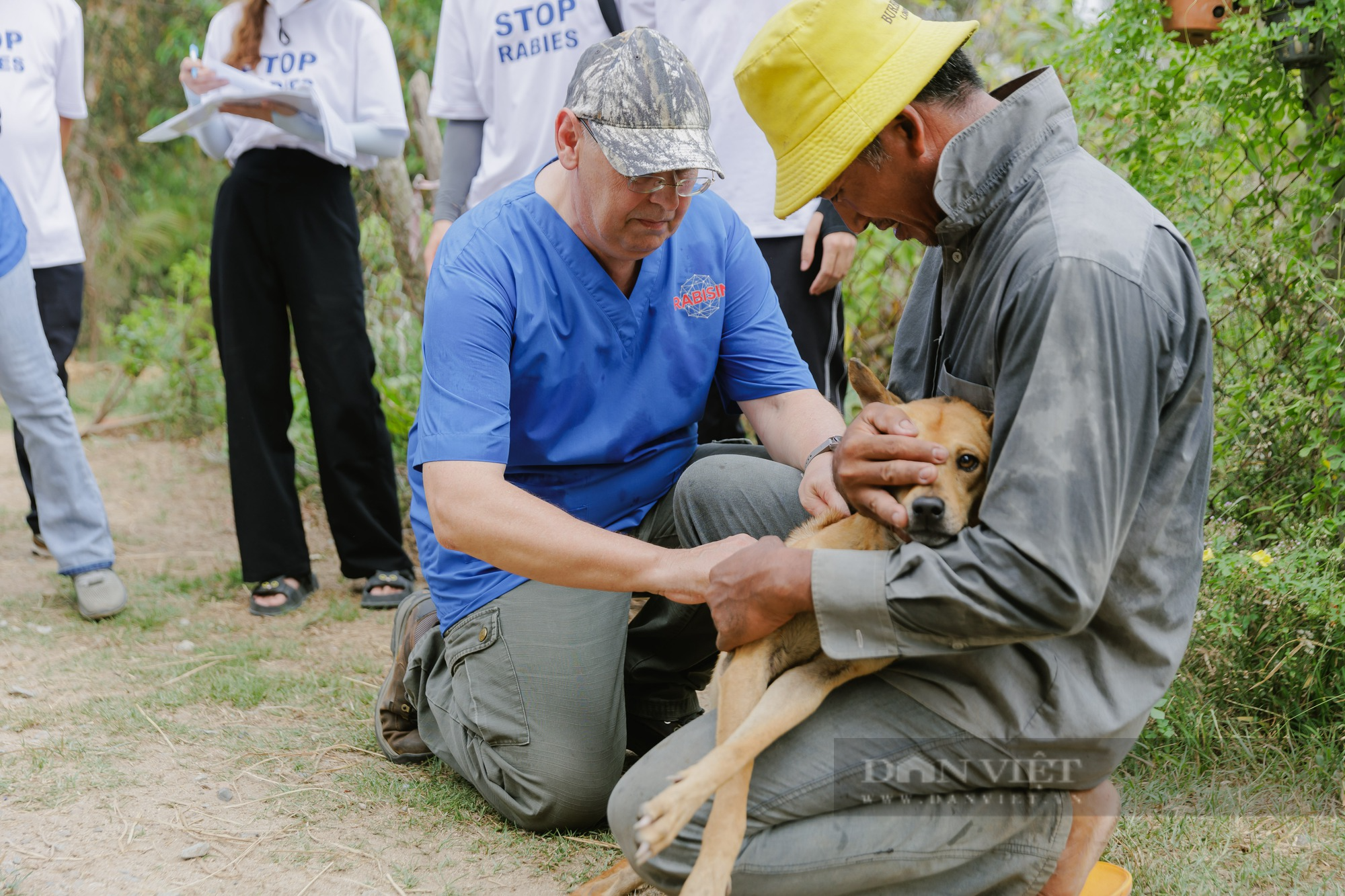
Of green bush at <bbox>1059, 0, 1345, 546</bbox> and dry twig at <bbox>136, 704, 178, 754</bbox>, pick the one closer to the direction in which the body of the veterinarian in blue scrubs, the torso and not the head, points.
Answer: the green bush

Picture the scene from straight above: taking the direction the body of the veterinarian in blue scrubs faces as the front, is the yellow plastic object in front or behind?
in front

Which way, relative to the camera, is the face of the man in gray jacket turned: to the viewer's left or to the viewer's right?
to the viewer's left

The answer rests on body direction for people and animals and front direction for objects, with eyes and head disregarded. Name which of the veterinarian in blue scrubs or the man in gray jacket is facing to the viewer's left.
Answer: the man in gray jacket

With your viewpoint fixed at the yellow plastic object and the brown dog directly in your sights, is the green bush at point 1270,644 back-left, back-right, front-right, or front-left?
back-right

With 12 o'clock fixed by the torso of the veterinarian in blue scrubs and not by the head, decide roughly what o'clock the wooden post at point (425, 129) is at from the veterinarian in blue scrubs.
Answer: The wooden post is roughly at 7 o'clock from the veterinarian in blue scrubs.

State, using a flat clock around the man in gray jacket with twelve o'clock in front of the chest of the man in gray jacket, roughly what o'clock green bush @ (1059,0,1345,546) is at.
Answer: The green bush is roughly at 4 o'clock from the man in gray jacket.

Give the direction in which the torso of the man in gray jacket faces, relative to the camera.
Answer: to the viewer's left

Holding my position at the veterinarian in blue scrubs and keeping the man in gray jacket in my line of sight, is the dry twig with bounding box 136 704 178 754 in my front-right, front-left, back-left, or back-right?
back-right

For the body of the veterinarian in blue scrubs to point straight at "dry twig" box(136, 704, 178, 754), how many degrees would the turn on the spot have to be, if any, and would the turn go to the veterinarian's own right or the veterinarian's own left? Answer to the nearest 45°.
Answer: approximately 135° to the veterinarian's own right

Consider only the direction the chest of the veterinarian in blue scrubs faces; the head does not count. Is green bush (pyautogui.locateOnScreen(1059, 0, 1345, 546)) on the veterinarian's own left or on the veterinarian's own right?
on the veterinarian's own left

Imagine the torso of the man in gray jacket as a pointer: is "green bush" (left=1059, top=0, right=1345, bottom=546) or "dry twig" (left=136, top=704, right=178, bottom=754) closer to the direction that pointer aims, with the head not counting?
the dry twig

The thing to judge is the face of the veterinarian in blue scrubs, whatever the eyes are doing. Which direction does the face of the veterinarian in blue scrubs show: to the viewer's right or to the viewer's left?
to the viewer's right

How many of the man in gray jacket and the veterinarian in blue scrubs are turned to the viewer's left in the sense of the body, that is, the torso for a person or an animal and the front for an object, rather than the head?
1

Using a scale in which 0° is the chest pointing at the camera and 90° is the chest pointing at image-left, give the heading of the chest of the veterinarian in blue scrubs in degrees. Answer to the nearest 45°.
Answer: approximately 315°

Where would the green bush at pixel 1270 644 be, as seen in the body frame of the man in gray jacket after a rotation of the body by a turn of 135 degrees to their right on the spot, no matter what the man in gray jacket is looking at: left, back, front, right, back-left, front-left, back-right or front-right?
front
